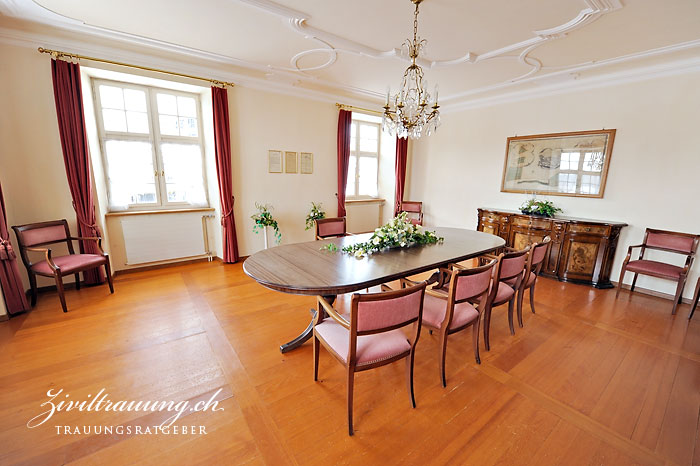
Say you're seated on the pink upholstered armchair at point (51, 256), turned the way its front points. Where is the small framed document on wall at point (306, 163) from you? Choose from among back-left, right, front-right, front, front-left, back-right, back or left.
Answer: front-left

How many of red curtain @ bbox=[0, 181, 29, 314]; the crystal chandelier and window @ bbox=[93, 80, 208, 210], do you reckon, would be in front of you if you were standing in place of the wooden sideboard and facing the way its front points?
3

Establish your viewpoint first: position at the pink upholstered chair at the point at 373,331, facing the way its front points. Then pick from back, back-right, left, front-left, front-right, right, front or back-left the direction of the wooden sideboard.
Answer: right

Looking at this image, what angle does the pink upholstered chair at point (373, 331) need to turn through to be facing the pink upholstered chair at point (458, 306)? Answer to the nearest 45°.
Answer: approximately 90° to its right

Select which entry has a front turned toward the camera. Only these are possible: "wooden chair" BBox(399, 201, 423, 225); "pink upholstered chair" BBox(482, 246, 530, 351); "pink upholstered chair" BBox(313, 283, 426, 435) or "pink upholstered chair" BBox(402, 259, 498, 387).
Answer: the wooden chair

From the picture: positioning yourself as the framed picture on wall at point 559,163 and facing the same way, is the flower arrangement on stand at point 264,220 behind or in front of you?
in front

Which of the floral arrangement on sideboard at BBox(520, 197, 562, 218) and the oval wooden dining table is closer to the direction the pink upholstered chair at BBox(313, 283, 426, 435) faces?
the oval wooden dining table

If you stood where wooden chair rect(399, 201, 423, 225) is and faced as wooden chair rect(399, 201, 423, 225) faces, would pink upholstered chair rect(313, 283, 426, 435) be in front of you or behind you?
in front

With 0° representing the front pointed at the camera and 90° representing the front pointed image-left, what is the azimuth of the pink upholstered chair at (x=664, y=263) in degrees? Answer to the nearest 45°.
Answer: approximately 45°

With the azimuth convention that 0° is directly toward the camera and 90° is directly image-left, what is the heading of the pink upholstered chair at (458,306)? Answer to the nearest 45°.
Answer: approximately 135°

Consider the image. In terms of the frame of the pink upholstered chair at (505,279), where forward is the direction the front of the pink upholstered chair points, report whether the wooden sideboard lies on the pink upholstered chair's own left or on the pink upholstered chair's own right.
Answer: on the pink upholstered chair's own right

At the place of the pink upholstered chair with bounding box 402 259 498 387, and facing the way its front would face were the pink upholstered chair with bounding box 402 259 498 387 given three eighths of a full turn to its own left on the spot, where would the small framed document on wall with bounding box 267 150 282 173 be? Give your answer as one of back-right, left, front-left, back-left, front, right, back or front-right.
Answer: back-right

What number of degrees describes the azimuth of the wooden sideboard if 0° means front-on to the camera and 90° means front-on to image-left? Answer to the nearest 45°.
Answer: approximately 45°

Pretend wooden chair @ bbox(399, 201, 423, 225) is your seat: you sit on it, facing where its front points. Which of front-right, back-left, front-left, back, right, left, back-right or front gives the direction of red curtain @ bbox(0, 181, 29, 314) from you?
front-right

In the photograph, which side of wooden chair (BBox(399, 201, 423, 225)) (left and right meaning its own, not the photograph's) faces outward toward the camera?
front

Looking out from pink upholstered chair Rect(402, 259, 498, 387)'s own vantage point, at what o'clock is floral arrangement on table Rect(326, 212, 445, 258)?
The floral arrangement on table is roughly at 12 o'clock from the pink upholstered chair.
